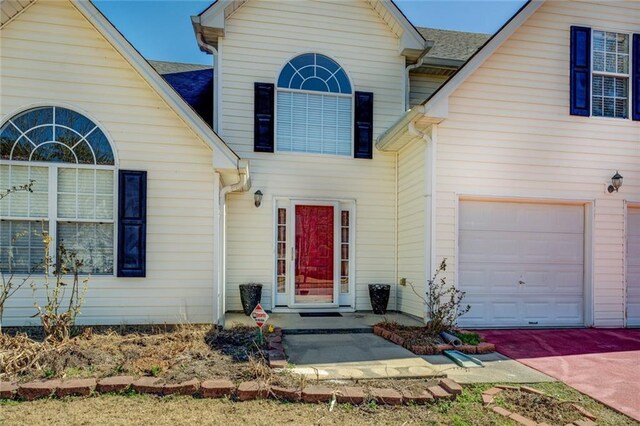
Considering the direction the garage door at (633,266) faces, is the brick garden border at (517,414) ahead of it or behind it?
ahead

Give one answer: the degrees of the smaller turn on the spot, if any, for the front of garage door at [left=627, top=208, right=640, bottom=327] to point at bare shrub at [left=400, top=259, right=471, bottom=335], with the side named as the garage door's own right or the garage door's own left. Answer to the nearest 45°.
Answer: approximately 45° to the garage door's own right

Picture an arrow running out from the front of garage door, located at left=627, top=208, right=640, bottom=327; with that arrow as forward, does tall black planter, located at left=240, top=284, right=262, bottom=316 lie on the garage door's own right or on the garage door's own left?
on the garage door's own right

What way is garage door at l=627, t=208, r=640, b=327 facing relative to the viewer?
toward the camera

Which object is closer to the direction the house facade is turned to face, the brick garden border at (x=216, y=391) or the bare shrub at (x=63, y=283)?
the brick garden border
